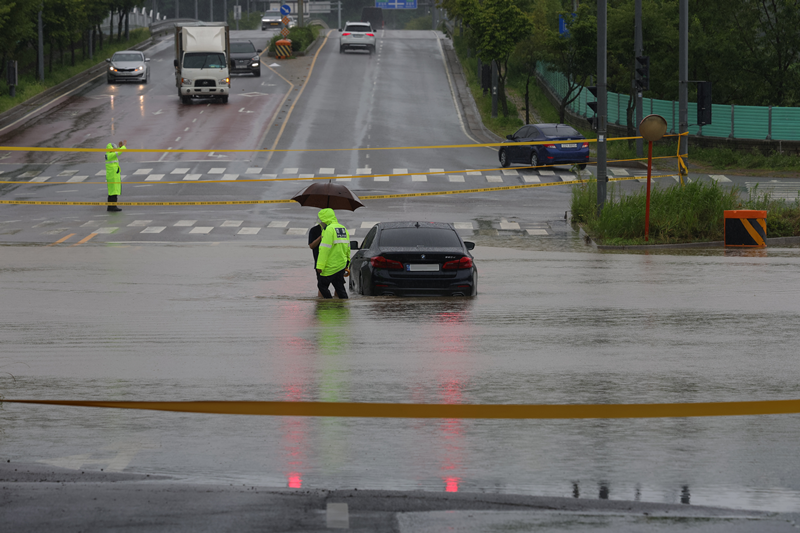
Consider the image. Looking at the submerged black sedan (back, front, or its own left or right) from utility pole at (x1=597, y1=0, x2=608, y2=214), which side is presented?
front

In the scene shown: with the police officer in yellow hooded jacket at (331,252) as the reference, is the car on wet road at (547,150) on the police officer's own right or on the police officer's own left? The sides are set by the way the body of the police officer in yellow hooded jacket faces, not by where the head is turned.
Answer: on the police officer's own right

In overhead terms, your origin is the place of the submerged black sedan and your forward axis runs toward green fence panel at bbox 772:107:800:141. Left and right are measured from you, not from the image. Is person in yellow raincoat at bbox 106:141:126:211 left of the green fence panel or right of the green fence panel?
left

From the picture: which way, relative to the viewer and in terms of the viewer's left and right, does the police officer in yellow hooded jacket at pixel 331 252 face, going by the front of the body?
facing away from the viewer and to the left of the viewer

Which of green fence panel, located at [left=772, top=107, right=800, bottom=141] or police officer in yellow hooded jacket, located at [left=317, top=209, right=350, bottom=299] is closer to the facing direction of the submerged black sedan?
the green fence panel

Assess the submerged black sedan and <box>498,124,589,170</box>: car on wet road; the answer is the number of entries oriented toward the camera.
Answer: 0

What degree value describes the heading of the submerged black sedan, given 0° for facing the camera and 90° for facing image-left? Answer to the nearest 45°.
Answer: approximately 180°
